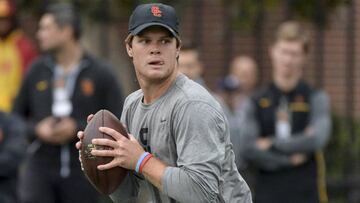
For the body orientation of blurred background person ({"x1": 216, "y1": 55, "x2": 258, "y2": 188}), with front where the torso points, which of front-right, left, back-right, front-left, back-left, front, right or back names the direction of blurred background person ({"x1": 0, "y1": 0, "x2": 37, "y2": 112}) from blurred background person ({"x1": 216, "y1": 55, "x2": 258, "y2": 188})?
front-right

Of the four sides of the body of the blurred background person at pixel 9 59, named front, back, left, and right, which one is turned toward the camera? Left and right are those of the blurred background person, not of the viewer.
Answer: front

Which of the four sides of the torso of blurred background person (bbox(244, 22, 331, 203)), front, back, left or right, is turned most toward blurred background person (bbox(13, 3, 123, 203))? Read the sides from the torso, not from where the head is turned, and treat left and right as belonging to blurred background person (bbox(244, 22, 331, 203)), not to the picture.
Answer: right

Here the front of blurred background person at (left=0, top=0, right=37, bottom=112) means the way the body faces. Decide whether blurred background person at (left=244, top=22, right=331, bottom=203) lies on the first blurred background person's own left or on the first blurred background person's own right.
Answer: on the first blurred background person's own left

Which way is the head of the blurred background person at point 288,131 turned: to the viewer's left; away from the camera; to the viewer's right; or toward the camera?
toward the camera

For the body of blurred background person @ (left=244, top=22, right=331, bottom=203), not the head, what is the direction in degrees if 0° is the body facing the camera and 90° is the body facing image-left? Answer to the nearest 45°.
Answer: approximately 0°

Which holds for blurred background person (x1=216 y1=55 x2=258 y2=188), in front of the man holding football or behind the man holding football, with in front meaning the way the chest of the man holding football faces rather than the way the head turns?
behind

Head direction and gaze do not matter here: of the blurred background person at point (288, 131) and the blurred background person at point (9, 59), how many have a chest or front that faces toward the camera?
2

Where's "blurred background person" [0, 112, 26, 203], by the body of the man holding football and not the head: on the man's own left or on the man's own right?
on the man's own right

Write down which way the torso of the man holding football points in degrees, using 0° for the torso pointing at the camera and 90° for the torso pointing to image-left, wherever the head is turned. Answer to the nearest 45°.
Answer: approximately 45°
